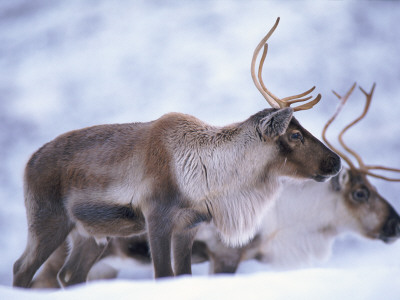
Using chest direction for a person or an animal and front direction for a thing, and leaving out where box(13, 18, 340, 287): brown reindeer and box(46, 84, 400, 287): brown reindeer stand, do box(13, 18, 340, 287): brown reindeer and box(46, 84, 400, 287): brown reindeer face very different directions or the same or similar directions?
same or similar directions

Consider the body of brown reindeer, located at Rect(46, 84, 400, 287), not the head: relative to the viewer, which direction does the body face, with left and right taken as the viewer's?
facing to the right of the viewer

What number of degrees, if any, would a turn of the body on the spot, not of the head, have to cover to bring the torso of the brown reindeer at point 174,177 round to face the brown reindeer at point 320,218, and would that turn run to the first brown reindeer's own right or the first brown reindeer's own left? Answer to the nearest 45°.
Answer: approximately 45° to the first brown reindeer's own left

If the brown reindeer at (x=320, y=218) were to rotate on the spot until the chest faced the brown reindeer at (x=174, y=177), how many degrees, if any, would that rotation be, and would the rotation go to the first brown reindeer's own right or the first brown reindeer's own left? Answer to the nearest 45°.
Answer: approximately 135° to the first brown reindeer's own right

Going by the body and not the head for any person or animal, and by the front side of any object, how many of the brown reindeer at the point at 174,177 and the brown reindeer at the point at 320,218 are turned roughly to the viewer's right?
2

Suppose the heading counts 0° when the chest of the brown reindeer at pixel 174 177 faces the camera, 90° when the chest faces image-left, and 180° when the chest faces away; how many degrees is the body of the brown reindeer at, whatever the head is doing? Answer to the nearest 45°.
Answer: approximately 270°
